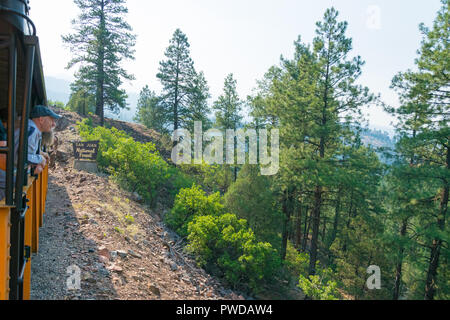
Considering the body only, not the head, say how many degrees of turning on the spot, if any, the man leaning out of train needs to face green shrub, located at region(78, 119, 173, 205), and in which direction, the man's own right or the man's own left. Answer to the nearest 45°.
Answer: approximately 90° to the man's own left

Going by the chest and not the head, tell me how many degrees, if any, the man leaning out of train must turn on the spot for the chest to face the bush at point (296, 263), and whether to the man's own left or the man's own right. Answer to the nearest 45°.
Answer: approximately 45° to the man's own left

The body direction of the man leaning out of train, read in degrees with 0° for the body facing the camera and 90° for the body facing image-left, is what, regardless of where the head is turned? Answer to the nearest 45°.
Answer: approximately 270°

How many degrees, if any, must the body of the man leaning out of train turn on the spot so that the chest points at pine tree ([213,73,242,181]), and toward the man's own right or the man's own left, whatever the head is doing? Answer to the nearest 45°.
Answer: approximately 45° to the man's own left

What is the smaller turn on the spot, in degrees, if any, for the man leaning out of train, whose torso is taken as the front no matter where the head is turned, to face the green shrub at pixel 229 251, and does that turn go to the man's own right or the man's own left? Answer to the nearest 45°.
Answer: approximately 45° to the man's own left
